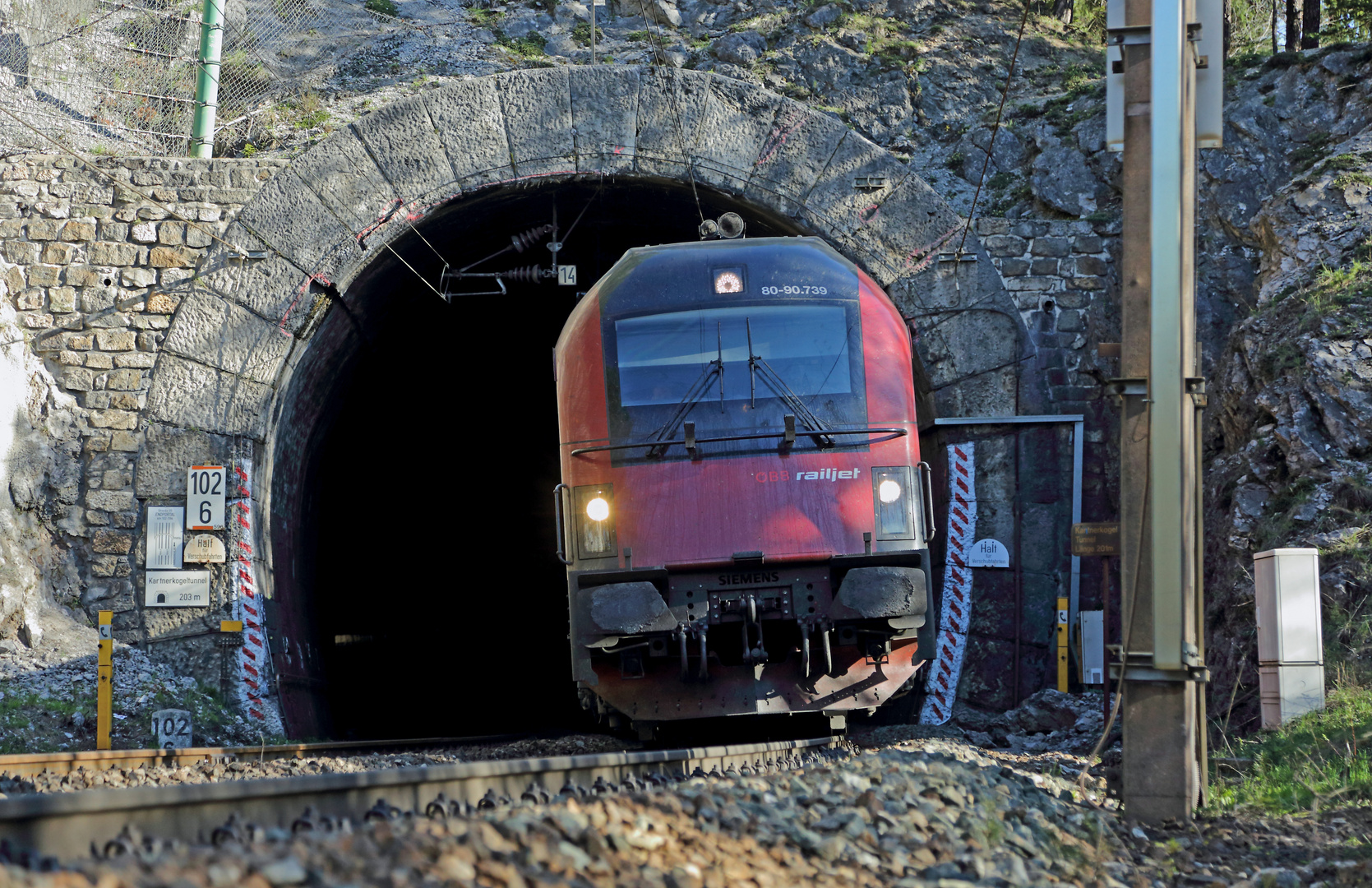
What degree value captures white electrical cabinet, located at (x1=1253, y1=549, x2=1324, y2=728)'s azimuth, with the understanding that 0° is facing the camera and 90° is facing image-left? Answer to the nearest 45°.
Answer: approximately 45°

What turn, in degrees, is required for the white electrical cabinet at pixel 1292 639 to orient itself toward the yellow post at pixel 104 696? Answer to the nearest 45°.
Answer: approximately 45° to its right

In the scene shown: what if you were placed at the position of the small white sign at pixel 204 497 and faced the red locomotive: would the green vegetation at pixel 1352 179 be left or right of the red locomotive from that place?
left

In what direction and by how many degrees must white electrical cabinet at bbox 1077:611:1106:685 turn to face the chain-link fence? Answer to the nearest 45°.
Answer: approximately 90° to its right

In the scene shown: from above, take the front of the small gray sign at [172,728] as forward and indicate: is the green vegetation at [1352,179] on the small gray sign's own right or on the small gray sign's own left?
on the small gray sign's own left

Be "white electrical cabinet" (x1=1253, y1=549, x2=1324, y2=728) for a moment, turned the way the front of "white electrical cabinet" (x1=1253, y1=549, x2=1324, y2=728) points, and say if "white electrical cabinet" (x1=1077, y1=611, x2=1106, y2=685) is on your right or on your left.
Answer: on your right

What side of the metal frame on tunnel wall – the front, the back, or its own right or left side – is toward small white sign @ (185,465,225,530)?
right

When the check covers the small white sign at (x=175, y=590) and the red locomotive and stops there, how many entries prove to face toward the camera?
2
